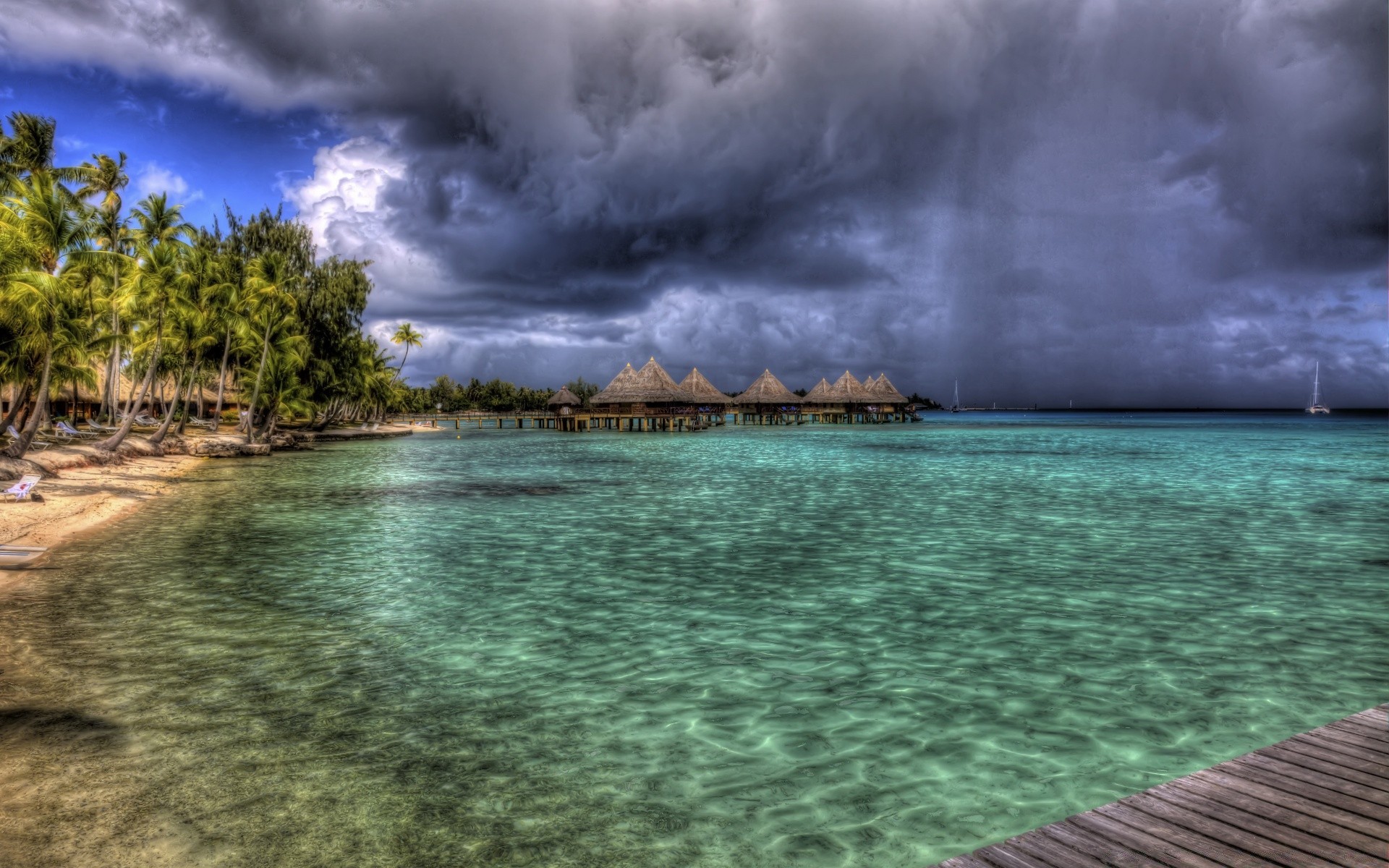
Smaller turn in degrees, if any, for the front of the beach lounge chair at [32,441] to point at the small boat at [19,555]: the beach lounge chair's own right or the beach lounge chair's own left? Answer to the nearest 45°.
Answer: approximately 90° to the beach lounge chair's own right

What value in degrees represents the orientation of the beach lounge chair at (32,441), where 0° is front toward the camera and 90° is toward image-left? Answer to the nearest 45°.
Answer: approximately 270°
